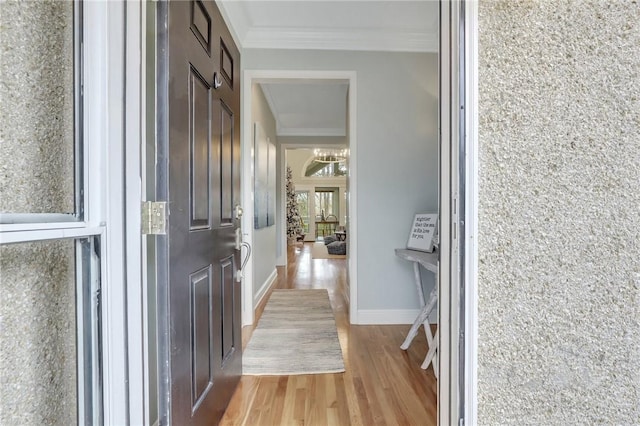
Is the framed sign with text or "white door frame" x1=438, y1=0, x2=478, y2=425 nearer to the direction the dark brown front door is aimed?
the white door frame

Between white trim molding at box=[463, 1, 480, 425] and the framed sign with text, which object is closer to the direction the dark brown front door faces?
the white trim molding

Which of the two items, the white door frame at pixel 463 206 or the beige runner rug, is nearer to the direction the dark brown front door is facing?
the white door frame

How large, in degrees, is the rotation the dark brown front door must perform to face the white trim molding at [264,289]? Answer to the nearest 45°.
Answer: approximately 135° to its left

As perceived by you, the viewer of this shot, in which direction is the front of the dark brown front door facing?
facing the viewer and to the right of the viewer

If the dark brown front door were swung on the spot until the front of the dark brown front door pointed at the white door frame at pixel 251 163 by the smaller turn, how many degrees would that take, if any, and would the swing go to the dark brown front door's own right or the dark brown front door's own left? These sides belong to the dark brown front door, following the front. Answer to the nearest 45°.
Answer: approximately 135° to the dark brown front door's own left

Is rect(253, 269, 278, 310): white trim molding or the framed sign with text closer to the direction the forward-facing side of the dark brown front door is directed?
the framed sign with text

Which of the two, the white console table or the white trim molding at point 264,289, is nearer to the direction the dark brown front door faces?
the white console table

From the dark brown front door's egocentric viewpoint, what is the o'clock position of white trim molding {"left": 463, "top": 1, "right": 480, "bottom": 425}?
The white trim molding is roughly at 12 o'clock from the dark brown front door.

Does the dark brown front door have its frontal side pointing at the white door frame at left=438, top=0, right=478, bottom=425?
yes
